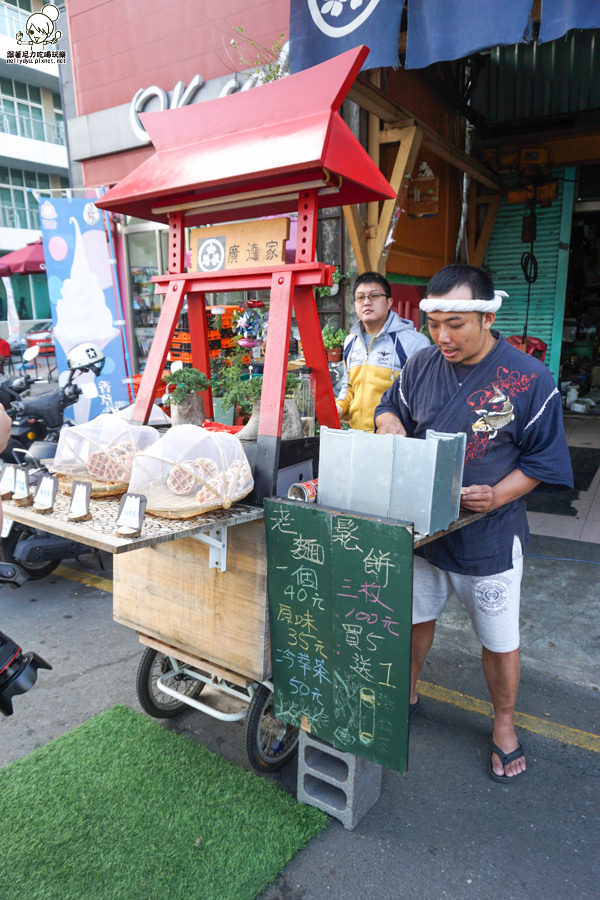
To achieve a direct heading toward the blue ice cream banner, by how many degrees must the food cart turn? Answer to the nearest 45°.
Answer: approximately 135° to its right

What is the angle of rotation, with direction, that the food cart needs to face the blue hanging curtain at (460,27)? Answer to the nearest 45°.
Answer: approximately 180°

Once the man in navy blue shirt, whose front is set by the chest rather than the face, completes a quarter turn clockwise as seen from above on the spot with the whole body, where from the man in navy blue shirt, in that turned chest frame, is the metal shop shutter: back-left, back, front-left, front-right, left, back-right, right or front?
front-right

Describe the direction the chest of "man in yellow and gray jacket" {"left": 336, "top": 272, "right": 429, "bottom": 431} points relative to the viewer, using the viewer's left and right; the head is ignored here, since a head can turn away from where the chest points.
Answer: facing the viewer and to the left of the viewer

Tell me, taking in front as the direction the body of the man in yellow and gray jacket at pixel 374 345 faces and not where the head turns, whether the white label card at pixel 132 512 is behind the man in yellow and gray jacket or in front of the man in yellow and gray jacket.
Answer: in front

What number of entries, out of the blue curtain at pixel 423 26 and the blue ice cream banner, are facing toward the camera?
2

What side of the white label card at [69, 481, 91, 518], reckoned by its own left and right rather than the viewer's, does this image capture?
front

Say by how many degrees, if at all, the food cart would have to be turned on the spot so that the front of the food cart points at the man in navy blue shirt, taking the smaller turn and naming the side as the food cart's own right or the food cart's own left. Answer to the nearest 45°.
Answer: approximately 135° to the food cart's own left

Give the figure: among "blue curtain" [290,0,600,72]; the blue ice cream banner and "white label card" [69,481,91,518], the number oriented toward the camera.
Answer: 3

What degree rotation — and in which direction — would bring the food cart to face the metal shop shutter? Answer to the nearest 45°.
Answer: approximately 180°

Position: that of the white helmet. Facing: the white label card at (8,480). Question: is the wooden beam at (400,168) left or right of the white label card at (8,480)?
left

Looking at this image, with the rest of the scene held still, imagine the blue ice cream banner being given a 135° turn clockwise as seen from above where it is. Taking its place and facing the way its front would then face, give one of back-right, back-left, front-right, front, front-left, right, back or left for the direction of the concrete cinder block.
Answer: back-left

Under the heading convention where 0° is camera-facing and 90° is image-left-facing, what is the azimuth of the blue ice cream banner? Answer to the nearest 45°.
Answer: approximately 0°
